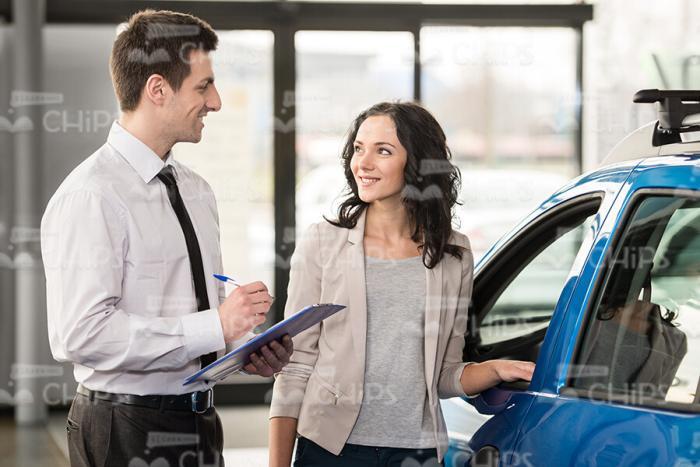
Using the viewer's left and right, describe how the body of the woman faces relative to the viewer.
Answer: facing the viewer

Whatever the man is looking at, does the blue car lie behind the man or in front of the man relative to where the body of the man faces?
in front

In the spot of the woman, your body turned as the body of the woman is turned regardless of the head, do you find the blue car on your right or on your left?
on your left

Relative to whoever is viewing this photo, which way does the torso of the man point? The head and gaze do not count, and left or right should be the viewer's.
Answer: facing the viewer and to the right of the viewer

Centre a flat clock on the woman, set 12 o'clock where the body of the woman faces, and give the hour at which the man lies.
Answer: The man is roughly at 2 o'clock from the woman.

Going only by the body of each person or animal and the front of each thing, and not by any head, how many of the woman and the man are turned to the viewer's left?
0

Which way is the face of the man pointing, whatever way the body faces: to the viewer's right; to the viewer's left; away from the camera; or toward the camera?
to the viewer's right
